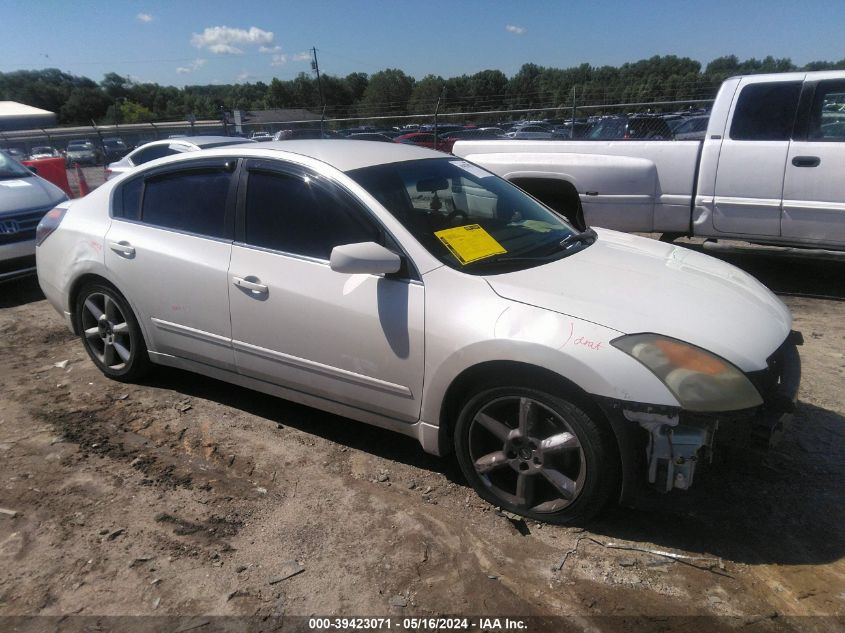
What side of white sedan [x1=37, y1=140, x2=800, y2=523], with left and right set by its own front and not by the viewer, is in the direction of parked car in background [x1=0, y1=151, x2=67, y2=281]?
back

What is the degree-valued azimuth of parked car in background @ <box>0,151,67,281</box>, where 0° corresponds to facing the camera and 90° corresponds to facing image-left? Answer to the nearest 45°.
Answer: approximately 315°

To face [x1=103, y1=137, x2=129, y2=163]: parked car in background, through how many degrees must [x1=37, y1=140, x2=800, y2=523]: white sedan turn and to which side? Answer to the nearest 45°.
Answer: approximately 180°

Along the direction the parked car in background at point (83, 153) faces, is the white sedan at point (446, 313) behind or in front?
in front

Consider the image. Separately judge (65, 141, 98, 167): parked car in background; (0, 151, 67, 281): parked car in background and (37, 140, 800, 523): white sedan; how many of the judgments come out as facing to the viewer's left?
0

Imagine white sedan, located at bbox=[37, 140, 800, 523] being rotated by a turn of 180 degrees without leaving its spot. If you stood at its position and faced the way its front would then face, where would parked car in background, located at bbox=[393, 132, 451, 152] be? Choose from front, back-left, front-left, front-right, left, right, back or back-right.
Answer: front-right

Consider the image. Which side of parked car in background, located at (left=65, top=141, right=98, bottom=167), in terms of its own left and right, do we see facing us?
front

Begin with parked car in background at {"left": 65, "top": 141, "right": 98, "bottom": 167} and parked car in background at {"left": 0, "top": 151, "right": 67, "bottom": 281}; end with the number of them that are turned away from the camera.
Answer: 0

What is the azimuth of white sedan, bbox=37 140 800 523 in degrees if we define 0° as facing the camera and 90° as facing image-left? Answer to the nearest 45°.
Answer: approximately 315°

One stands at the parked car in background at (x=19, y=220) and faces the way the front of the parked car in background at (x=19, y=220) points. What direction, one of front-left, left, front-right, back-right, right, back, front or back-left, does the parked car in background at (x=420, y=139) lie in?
left

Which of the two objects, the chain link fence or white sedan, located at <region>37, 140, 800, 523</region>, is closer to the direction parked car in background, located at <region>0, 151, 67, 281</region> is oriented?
the white sedan
